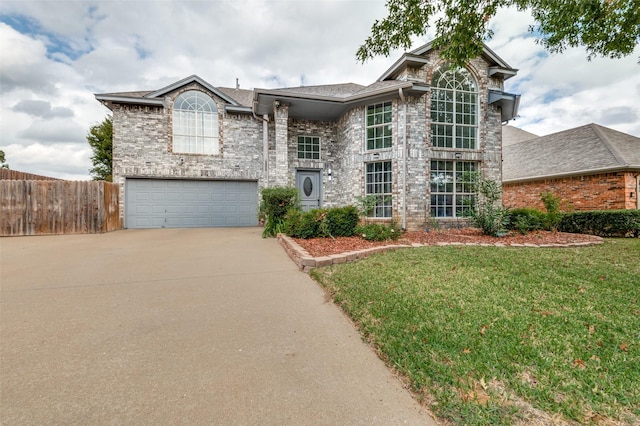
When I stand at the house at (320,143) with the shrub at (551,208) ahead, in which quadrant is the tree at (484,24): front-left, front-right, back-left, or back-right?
front-right

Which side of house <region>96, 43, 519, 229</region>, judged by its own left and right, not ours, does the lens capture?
front

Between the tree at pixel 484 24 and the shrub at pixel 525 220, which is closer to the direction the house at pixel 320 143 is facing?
the tree

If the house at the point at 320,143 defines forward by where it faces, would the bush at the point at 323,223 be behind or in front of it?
in front

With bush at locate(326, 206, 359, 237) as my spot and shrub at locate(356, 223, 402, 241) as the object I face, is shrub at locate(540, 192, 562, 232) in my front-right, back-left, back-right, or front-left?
front-left

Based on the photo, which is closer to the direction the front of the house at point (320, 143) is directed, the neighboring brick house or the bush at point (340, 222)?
the bush

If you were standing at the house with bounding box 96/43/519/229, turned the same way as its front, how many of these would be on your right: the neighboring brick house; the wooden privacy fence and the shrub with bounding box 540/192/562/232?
1

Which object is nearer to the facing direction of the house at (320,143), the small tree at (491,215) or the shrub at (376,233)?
the shrub

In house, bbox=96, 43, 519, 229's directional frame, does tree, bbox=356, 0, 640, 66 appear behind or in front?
in front

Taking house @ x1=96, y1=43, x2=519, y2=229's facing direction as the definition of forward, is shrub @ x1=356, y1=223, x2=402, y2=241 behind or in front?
in front

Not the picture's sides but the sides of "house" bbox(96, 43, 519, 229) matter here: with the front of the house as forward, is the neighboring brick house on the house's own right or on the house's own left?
on the house's own left
